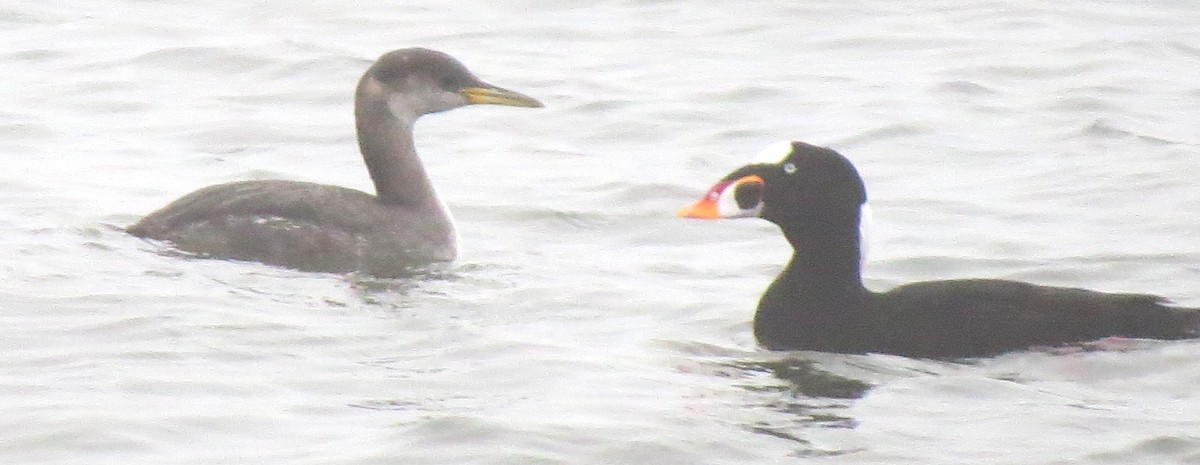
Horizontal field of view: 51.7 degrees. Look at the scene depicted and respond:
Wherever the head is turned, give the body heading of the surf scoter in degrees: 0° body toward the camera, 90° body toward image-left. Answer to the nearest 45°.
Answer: approximately 90°
